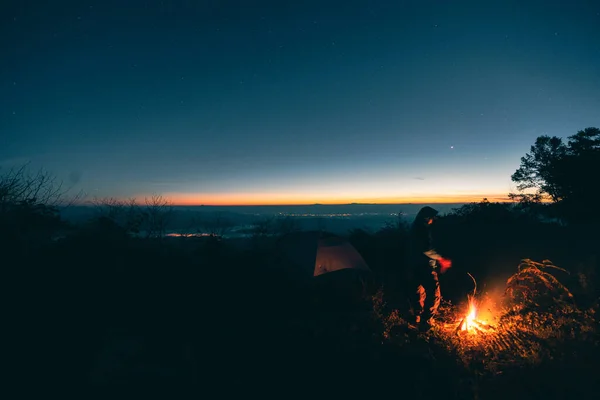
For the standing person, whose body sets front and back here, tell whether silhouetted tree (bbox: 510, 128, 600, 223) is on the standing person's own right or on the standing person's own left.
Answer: on the standing person's own left

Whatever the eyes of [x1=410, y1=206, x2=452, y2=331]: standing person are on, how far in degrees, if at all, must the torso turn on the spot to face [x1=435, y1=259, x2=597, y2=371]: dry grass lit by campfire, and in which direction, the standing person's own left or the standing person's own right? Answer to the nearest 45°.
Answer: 0° — they already face it

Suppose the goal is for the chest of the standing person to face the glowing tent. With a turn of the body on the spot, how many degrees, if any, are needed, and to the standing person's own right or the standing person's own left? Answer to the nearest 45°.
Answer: approximately 180°

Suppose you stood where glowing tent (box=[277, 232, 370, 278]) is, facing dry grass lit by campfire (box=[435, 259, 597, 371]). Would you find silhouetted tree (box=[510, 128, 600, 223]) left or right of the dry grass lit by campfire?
left

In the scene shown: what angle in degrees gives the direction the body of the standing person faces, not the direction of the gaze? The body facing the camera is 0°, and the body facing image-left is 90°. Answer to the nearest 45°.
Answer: approximately 270°
